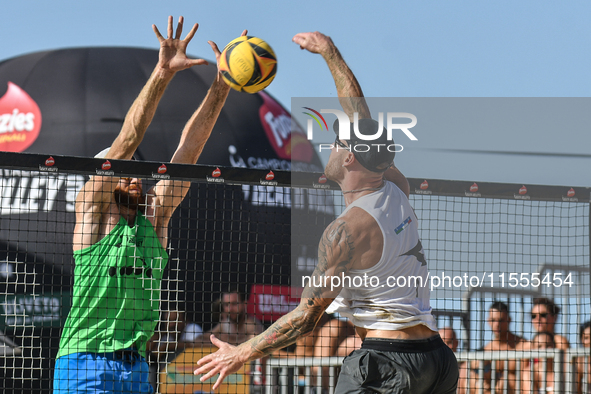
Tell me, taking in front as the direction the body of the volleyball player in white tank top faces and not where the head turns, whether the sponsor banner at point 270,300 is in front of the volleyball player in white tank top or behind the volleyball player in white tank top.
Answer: in front

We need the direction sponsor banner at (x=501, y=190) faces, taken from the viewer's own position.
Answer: facing the viewer

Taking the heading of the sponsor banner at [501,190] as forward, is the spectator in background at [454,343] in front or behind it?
behind

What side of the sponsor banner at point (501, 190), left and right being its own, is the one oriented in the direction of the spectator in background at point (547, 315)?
back

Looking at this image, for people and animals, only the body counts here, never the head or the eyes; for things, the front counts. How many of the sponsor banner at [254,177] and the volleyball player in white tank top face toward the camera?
1

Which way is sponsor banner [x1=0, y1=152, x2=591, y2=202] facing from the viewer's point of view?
toward the camera

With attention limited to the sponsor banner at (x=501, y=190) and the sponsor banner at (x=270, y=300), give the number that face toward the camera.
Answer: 2

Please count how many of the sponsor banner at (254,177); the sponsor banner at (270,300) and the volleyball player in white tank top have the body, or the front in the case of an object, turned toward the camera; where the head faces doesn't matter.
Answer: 2

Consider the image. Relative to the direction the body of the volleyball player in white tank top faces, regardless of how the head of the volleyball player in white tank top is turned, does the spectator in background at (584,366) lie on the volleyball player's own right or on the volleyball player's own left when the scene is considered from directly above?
on the volleyball player's own right

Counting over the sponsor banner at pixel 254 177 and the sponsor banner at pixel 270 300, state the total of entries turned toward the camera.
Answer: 2

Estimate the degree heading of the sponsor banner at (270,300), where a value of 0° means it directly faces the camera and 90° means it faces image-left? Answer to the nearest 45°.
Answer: approximately 0°
